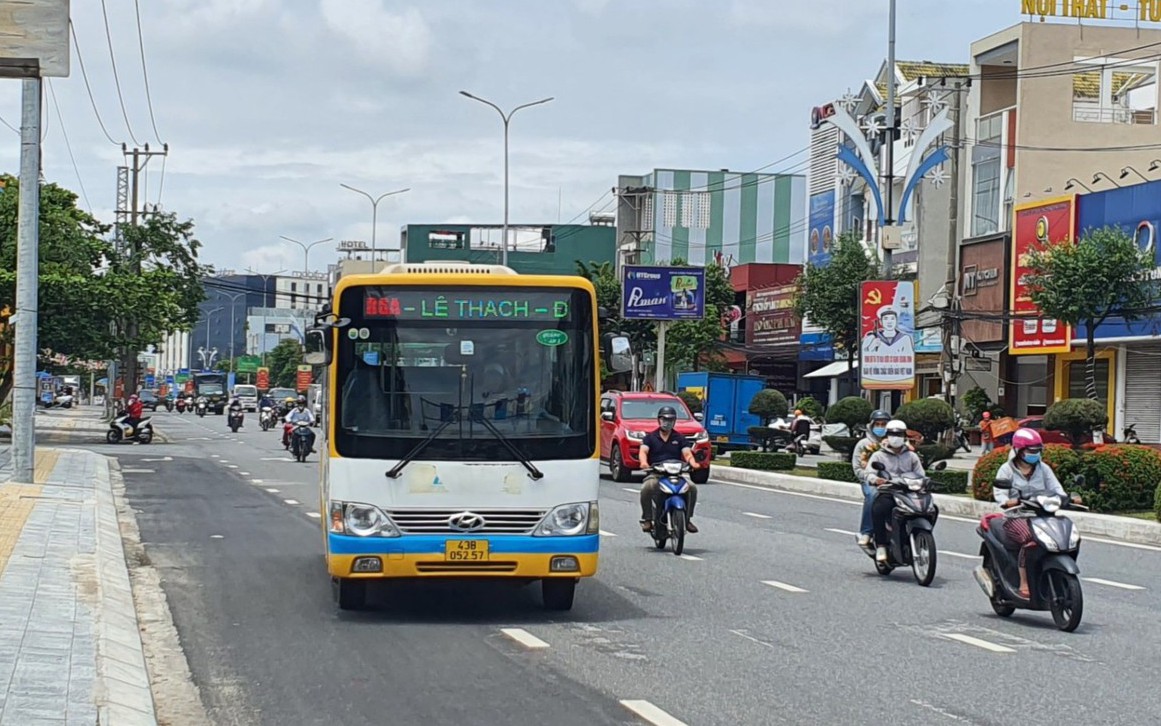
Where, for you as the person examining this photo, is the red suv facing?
facing the viewer and to the right of the viewer

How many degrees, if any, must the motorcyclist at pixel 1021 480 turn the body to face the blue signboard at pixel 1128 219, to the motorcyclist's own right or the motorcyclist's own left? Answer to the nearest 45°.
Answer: approximately 135° to the motorcyclist's own left

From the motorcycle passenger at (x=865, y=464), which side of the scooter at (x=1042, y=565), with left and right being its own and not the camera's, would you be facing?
back

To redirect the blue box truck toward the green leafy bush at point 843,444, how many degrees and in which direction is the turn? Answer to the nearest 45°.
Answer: approximately 135° to its left

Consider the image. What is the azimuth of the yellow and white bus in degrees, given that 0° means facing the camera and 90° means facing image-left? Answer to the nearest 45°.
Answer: approximately 0°

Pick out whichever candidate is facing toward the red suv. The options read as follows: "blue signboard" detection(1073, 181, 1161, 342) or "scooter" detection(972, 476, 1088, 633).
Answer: the blue signboard

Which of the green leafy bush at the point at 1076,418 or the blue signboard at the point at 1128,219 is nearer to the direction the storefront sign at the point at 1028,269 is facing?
the green leafy bush

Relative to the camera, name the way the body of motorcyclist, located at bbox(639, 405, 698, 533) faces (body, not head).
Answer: toward the camera

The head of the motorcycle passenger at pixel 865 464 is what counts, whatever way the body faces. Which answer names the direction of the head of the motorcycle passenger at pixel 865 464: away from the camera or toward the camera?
toward the camera

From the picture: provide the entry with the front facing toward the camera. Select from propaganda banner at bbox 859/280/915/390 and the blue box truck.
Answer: the propaganda banner

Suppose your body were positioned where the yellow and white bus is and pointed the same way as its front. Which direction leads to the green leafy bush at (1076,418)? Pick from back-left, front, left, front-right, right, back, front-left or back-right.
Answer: back-left

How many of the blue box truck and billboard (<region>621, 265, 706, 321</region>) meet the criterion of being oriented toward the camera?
1

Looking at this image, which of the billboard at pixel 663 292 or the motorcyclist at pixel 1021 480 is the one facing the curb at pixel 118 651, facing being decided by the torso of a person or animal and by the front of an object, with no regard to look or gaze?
the billboard

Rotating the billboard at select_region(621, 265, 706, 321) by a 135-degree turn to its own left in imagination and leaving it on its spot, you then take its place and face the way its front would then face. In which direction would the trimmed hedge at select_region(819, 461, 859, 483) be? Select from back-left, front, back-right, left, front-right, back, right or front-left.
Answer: back-right

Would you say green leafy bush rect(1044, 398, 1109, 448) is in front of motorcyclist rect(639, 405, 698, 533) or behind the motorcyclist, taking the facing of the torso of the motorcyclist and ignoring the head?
behind

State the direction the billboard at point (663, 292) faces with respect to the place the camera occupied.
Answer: facing the viewer

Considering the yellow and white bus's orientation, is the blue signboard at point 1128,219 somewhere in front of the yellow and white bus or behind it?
behind

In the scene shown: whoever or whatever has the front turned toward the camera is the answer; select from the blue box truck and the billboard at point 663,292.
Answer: the billboard

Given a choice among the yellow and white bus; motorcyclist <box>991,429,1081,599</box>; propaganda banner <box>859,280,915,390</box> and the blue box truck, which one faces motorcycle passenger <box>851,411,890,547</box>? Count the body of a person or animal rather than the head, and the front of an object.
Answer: the propaganda banner

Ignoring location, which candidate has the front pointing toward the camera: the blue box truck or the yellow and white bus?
the yellow and white bus

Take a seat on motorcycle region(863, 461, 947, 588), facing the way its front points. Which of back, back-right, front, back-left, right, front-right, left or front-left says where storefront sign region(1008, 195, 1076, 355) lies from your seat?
back-left
